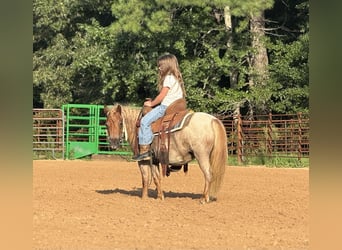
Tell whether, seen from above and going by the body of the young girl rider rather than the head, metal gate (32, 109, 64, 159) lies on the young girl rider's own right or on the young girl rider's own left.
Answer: on the young girl rider's own right

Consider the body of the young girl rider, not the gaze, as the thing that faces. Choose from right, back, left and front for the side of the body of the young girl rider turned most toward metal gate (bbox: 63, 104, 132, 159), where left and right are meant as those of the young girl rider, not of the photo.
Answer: right

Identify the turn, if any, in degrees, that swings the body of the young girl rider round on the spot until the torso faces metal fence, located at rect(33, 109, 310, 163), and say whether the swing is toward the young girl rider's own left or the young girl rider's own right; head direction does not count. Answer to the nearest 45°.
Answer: approximately 90° to the young girl rider's own right

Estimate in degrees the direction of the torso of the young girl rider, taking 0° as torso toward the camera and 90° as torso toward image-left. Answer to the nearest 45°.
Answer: approximately 90°

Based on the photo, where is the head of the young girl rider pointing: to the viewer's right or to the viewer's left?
to the viewer's left

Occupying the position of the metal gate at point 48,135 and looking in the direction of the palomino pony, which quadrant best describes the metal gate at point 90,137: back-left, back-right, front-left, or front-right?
front-left
